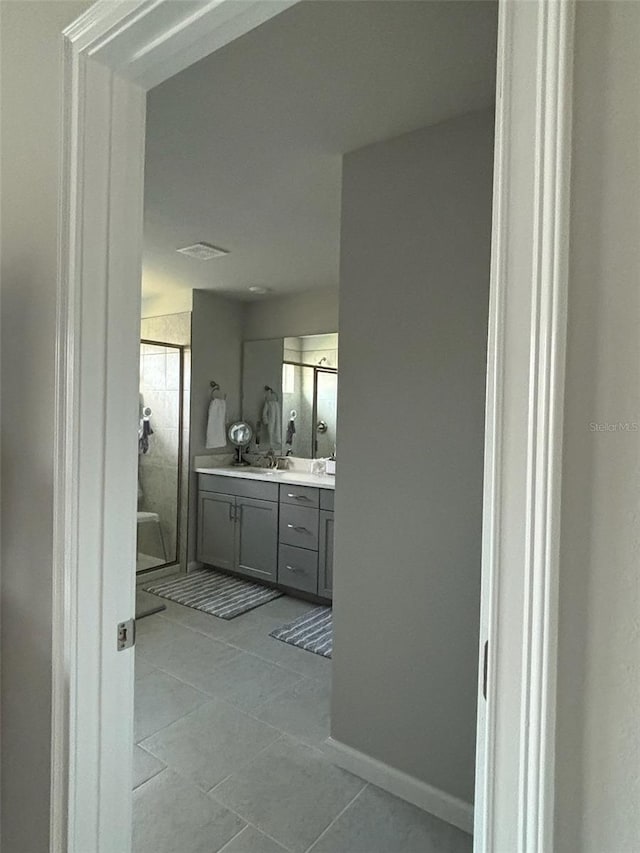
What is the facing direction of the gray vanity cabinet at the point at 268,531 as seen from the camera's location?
facing the viewer and to the left of the viewer

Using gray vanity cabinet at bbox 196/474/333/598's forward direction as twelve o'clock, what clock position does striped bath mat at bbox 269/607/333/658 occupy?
The striped bath mat is roughly at 10 o'clock from the gray vanity cabinet.

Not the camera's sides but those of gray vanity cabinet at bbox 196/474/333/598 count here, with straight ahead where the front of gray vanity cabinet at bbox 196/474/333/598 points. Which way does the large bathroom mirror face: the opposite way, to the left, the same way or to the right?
the same way

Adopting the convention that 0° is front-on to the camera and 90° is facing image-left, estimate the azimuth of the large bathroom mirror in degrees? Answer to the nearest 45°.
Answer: approximately 45°

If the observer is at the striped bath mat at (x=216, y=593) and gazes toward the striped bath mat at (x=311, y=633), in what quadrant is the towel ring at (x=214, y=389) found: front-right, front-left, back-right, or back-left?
back-left

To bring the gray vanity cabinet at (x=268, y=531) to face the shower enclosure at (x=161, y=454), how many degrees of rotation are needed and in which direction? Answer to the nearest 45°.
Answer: approximately 90° to its right

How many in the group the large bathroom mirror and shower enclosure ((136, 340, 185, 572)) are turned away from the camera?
0

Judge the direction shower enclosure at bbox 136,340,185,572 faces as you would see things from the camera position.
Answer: facing the viewer and to the right of the viewer

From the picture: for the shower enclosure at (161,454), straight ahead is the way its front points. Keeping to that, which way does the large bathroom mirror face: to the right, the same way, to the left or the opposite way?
to the right

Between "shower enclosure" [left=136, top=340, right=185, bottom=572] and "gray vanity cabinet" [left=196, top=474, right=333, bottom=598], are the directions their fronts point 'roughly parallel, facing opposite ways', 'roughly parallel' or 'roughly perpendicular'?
roughly perpendicular

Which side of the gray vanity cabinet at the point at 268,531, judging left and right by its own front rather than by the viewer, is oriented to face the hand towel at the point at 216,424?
right

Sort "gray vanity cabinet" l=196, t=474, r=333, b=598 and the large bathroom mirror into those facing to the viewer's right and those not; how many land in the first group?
0

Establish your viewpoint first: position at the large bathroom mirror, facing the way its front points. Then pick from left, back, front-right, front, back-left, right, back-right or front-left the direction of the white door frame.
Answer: front-left
